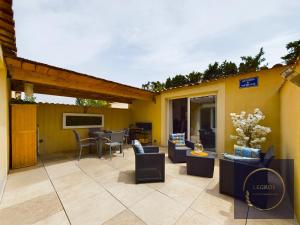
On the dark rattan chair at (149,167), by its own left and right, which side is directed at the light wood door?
back

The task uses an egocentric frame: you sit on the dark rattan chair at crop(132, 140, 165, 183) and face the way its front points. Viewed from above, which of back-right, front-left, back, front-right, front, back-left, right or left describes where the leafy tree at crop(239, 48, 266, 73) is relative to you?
front-left

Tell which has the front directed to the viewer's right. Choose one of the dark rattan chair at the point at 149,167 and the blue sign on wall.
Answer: the dark rattan chair

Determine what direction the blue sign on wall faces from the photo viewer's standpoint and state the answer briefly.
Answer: facing the viewer and to the left of the viewer

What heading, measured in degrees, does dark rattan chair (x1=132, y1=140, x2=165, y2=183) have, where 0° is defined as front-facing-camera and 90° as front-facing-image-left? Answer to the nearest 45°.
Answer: approximately 270°

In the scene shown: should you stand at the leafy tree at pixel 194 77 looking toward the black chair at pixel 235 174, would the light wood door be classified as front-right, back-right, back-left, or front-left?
front-right

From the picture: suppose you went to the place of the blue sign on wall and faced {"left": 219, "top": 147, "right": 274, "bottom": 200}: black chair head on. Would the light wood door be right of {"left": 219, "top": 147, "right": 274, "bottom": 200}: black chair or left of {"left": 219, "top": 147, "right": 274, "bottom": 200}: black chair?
right
